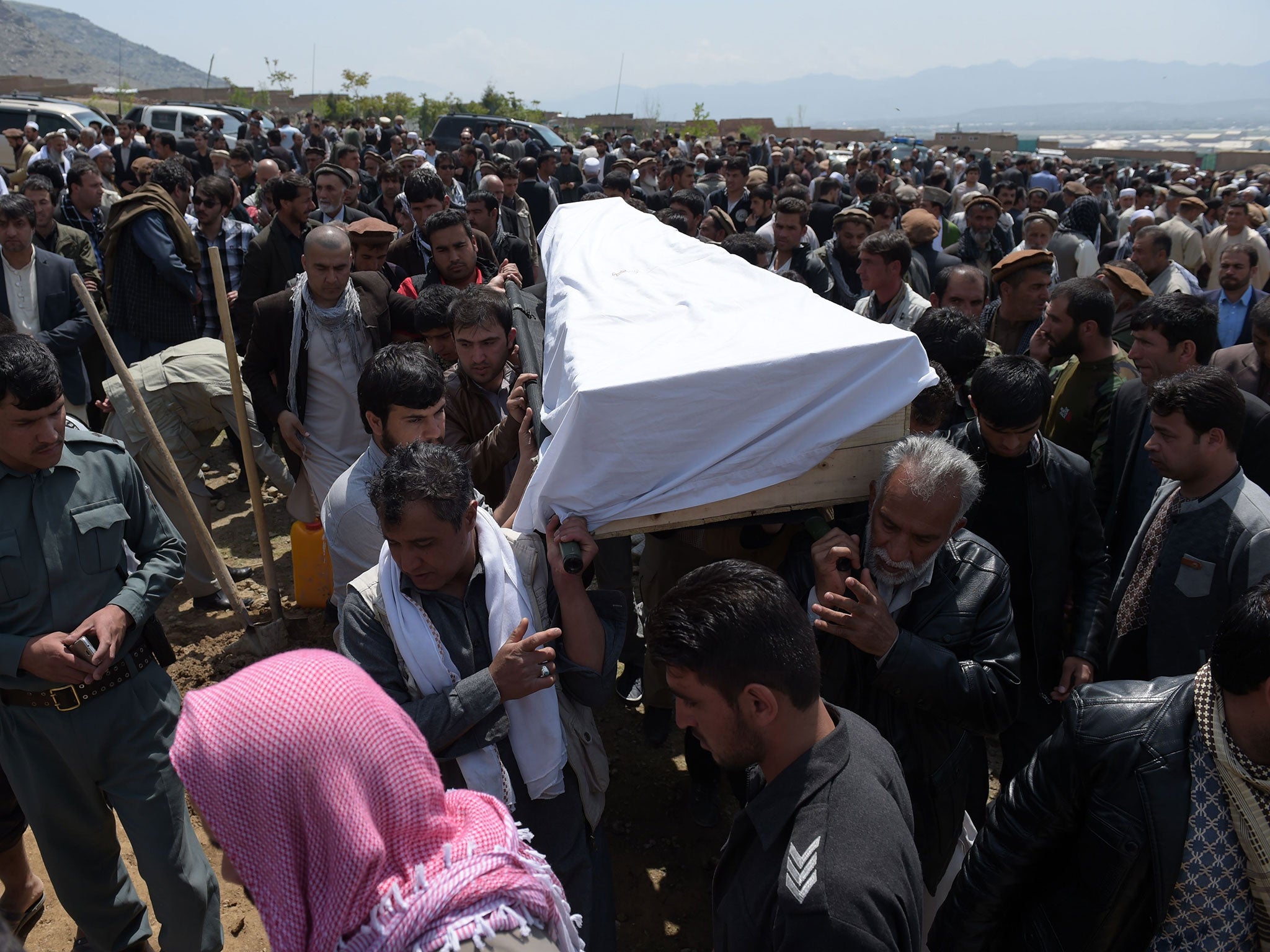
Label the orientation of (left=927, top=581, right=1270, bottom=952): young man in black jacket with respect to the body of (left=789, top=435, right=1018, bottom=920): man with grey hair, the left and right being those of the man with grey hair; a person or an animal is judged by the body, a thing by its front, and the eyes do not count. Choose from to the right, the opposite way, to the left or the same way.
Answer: to the left

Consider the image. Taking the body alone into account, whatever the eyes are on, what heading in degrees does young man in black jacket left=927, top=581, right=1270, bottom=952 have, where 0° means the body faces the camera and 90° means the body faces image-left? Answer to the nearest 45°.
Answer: approximately 315°

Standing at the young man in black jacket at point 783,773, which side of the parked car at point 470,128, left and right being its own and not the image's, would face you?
right

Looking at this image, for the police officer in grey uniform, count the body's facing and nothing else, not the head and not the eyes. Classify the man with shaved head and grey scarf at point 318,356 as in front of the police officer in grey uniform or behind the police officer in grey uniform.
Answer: behind

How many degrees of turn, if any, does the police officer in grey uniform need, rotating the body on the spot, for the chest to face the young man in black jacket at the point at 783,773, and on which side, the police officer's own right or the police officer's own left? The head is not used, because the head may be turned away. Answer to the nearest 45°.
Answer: approximately 45° to the police officer's own left

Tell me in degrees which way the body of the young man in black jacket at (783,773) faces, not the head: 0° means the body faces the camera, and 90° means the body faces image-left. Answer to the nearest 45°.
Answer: approximately 90°

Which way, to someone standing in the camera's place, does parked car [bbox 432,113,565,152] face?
facing to the right of the viewer

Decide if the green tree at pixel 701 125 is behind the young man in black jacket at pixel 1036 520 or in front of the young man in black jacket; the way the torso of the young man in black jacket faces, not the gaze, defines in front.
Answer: behind

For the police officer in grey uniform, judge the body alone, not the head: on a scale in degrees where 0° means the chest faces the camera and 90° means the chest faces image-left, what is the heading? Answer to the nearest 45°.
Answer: approximately 0°

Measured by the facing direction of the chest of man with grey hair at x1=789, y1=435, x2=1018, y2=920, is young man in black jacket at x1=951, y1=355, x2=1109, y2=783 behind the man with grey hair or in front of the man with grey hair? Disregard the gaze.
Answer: behind
